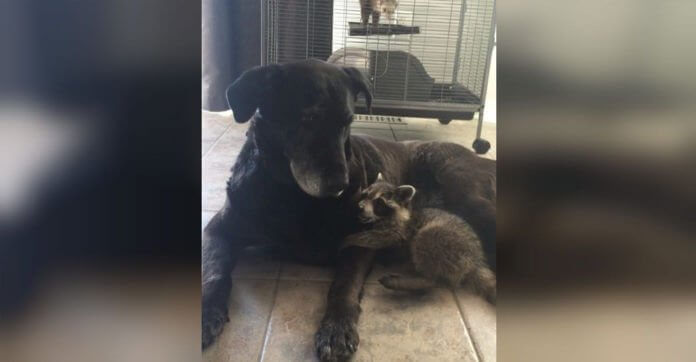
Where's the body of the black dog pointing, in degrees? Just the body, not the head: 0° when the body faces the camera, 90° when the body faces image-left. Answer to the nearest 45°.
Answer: approximately 45°

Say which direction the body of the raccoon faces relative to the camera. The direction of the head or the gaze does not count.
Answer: to the viewer's left
